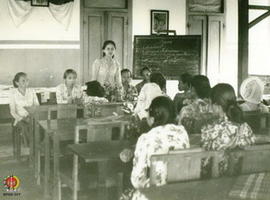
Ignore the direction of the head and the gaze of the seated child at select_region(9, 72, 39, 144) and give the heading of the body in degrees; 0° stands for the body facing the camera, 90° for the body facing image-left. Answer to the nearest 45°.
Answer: approximately 315°

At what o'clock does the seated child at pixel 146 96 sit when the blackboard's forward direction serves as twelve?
The seated child is roughly at 12 o'clock from the blackboard.

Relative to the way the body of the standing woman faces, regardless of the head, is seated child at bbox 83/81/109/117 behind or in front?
in front

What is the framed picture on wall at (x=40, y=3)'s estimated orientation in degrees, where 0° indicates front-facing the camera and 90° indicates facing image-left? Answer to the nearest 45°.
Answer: approximately 0°

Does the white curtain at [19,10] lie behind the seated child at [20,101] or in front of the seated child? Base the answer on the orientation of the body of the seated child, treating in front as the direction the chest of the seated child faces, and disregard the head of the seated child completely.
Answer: behind

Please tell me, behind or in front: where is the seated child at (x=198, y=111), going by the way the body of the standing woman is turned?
in front

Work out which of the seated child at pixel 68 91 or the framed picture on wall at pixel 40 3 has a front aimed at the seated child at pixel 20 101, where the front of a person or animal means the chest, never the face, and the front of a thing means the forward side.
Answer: the framed picture on wall

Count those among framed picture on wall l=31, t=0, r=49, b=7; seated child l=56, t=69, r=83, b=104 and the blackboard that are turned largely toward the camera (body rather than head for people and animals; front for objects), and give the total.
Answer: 3

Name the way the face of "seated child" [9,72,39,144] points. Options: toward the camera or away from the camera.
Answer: toward the camera

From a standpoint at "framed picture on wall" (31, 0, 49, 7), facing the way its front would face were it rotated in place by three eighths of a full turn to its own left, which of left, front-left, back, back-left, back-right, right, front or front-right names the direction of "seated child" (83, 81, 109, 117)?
back-right

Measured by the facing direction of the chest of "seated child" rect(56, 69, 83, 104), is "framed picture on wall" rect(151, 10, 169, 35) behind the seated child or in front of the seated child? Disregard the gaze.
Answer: behind

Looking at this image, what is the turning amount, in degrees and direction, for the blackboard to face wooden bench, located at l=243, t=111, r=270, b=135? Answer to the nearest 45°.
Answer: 0° — it already faces it

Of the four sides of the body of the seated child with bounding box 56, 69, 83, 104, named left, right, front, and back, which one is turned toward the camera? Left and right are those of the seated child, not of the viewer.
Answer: front

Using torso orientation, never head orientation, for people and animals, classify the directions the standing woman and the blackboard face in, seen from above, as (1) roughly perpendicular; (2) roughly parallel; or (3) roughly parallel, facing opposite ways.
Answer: roughly parallel

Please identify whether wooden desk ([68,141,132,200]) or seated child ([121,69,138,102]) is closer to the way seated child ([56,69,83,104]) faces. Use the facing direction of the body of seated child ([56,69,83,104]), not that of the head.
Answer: the wooden desk

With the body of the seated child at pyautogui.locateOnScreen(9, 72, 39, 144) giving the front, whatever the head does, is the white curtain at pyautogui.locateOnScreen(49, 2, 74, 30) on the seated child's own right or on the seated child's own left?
on the seated child's own left
